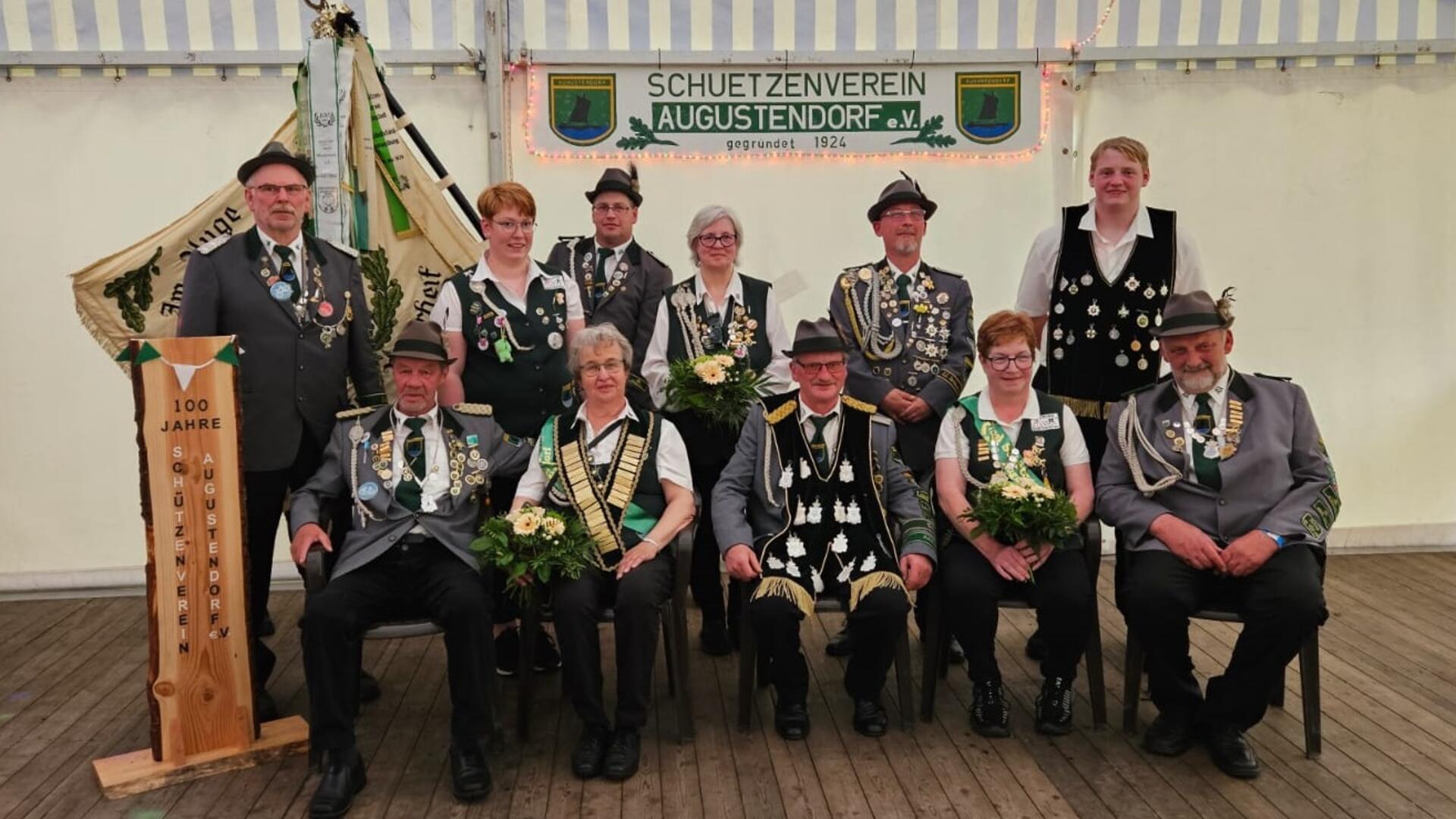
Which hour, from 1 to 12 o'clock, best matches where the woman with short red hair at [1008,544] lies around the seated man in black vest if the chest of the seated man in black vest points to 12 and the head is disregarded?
The woman with short red hair is roughly at 9 o'clock from the seated man in black vest.

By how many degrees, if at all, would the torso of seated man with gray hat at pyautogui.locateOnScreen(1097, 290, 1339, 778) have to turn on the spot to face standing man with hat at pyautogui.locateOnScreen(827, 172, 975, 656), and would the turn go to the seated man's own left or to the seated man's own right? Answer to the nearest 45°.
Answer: approximately 90° to the seated man's own right

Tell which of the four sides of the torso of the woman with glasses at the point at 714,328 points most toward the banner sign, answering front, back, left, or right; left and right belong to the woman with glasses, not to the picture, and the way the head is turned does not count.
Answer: back

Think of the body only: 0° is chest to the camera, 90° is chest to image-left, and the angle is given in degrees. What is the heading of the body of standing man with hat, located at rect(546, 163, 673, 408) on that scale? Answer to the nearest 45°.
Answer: approximately 0°
